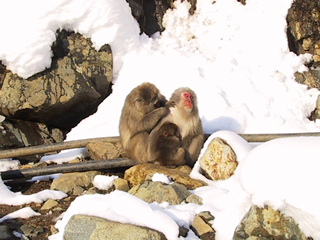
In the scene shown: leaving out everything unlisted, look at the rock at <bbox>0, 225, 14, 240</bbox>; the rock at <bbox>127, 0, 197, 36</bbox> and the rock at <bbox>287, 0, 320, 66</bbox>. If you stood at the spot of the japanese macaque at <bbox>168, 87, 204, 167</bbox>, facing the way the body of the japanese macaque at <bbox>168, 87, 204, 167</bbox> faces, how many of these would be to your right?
1

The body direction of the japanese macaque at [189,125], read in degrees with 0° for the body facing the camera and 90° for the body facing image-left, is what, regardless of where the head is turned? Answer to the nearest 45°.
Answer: approximately 315°

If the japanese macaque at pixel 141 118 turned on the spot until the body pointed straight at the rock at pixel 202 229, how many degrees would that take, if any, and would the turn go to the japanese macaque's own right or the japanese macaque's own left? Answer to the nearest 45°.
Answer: approximately 90° to the japanese macaque's own right

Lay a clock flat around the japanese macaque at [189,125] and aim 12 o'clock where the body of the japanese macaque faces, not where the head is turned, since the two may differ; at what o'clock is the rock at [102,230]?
The rock is roughly at 2 o'clock from the japanese macaque.

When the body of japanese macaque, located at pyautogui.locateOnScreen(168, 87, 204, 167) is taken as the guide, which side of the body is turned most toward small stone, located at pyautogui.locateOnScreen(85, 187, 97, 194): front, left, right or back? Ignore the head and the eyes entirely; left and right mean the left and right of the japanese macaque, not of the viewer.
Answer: right

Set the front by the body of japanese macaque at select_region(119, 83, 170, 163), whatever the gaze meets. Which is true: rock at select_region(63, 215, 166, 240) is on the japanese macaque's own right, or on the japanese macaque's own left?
on the japanese macaque's own right

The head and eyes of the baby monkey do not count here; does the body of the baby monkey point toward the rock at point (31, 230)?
no

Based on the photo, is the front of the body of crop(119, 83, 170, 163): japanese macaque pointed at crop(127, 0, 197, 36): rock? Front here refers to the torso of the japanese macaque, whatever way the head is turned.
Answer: no

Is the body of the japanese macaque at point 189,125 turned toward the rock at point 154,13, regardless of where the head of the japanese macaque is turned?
no

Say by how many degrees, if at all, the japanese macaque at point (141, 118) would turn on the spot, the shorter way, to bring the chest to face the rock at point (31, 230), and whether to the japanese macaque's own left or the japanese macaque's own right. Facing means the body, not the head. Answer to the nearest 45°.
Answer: approximately 135° to the japanese macaque's own right

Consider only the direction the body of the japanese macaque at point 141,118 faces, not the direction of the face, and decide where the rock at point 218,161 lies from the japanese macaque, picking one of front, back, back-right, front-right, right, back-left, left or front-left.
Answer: front-right

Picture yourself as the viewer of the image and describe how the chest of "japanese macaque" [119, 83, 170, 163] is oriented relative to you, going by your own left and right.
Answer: facing to the right of the viewer

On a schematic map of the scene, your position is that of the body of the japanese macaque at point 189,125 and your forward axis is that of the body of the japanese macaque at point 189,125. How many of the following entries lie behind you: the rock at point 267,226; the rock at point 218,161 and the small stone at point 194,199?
0
